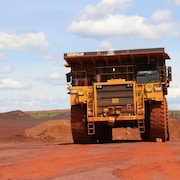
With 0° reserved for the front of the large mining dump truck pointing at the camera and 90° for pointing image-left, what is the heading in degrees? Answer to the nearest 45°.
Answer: approximately 0°
